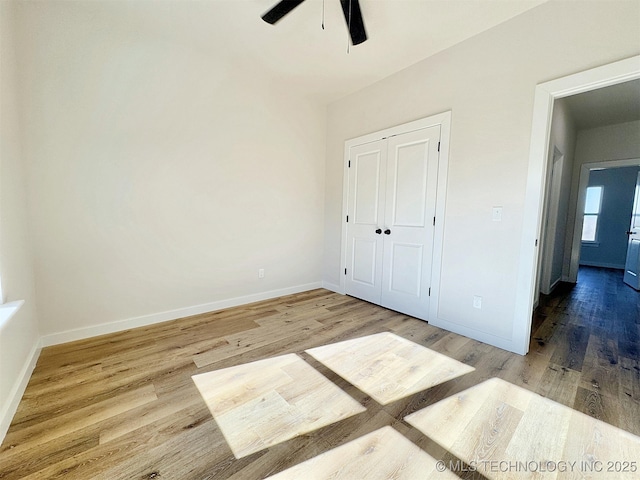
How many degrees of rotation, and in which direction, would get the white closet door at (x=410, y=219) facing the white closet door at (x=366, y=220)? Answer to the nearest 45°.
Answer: approximately 90° to its right

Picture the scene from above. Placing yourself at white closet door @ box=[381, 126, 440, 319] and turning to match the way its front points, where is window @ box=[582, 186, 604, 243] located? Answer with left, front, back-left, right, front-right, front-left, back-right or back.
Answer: back

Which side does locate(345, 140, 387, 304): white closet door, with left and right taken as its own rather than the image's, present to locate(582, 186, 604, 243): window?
back

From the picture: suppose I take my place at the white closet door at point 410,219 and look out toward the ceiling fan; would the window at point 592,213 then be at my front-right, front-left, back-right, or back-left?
back-left

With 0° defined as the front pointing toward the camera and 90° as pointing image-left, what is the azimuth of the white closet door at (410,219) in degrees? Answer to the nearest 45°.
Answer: approximately 45°

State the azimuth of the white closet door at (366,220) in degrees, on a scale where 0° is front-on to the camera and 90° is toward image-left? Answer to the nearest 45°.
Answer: approximately 45°
